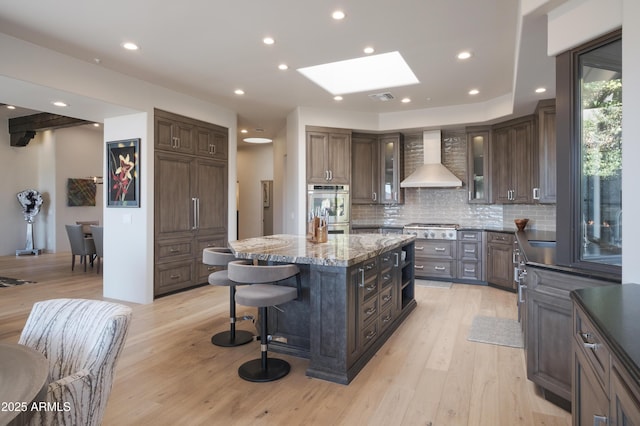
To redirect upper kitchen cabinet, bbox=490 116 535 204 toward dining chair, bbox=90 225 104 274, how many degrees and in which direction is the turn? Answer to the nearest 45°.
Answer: approximately 45° to its right

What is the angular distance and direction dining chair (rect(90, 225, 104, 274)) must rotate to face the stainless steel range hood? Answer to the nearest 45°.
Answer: approximately 90° to its right

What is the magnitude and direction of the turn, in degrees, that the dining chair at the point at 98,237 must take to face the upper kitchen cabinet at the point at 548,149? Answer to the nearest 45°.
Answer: approximately 90° to its right

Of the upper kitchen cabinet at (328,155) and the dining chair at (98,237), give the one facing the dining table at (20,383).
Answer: the upper kitchen cabinet

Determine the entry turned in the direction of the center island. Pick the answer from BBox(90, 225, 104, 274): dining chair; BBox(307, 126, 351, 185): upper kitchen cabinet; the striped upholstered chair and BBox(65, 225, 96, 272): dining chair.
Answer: the upper kitchen cabinet

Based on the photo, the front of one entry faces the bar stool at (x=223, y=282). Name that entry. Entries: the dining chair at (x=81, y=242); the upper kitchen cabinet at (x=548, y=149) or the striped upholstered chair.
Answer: the upper kitchen cabinet

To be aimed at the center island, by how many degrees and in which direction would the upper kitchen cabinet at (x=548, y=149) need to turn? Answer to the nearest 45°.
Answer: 0° — it already faces it

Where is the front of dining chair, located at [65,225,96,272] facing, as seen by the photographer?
facing away from the viewer and to the right of the viewer

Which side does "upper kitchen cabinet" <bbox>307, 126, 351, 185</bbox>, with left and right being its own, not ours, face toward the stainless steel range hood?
left

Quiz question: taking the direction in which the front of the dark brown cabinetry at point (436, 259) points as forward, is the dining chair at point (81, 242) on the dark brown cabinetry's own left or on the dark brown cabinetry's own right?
on the dark brown cabinetry's own right

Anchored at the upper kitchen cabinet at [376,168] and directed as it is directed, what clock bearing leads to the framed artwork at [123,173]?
The framed artwork is roughly at 2 o'clock from the upper kitchen cabinet.
